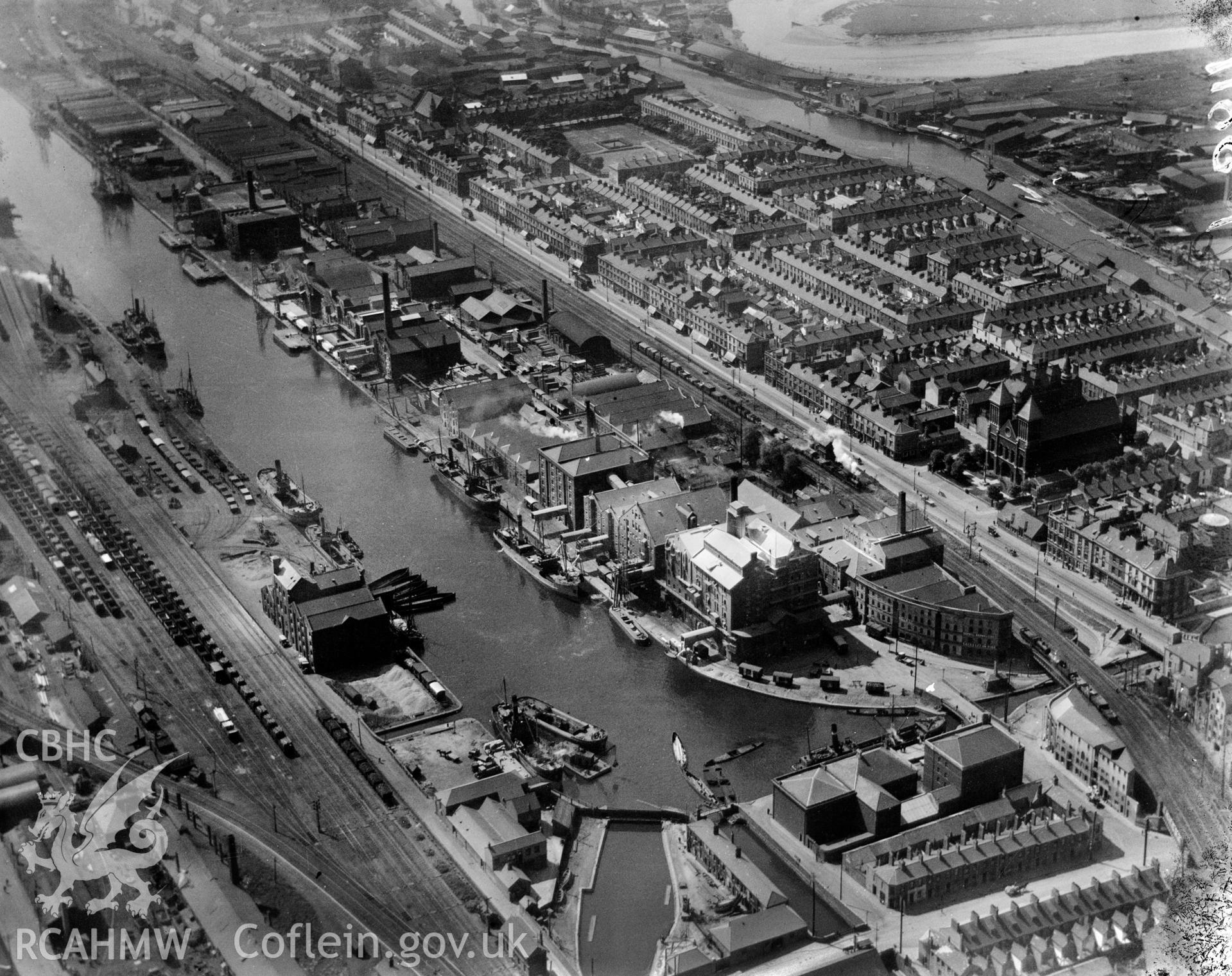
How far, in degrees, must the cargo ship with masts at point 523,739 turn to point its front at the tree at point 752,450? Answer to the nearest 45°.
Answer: approximately 90° to its left

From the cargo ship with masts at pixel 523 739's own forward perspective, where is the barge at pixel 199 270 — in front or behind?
behind

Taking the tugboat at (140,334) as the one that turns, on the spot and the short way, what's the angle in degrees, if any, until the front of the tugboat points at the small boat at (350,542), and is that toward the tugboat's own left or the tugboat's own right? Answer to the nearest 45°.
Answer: approximately 45° to the tugboat's own right
